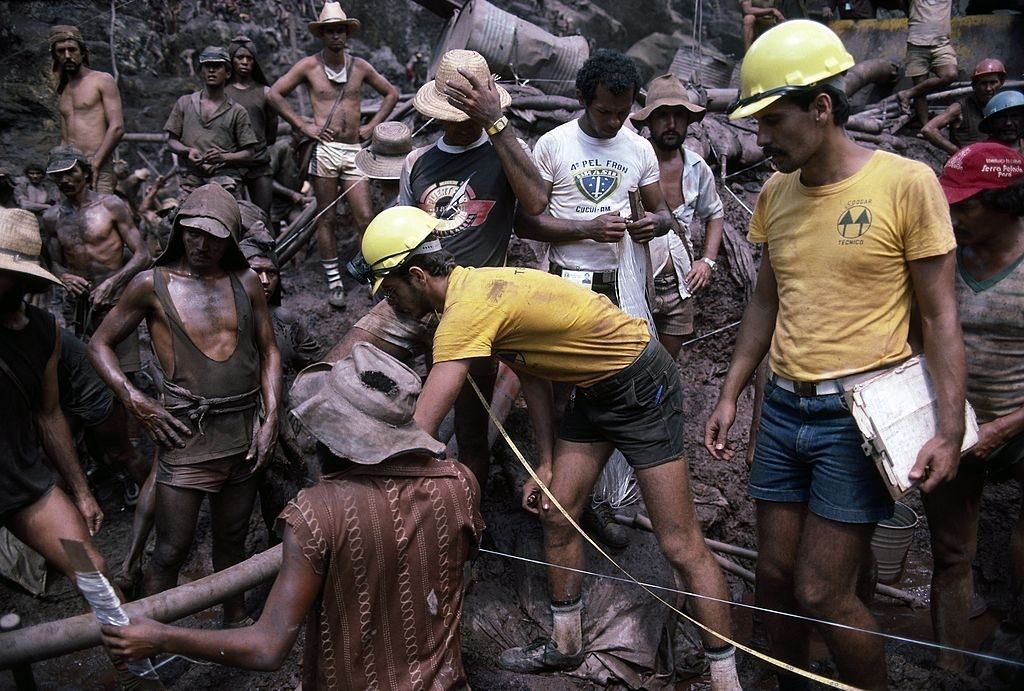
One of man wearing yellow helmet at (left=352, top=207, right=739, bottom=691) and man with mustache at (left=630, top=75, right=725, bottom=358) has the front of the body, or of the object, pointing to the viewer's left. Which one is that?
the man wearing yellow helmet

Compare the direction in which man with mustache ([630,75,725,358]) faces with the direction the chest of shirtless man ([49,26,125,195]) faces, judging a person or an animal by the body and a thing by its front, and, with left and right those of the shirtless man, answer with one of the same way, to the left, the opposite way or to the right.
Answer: the same way

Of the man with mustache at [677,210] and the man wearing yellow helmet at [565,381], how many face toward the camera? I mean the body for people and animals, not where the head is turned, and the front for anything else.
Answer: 1

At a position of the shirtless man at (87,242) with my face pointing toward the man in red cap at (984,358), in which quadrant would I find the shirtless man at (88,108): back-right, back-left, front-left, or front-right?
back-left

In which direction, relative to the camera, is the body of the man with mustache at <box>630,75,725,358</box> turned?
toward the camera

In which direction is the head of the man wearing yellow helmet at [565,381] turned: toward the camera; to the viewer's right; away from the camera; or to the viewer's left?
to the viewer's left

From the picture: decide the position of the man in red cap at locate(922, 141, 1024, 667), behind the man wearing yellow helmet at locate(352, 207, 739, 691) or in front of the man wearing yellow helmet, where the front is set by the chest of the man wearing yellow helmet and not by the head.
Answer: behind

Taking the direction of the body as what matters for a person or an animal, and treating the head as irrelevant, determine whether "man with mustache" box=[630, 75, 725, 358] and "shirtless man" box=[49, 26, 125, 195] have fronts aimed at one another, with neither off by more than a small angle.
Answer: no

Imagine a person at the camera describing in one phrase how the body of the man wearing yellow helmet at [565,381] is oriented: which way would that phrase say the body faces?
to the viewer's left

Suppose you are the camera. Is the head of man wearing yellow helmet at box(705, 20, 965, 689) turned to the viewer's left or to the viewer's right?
to the viewer's left

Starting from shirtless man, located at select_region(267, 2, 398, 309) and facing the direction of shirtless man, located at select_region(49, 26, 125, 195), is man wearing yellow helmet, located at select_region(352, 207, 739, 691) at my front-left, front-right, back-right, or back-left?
back-left

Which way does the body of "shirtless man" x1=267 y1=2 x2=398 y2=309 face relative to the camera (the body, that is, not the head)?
toward the camera

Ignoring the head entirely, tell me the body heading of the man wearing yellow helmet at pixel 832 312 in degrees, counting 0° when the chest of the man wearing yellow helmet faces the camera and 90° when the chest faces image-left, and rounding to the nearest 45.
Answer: approximately 45°

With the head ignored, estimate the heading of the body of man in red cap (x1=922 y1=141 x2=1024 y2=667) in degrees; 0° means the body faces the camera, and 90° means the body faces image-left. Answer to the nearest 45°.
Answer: approximately 45°

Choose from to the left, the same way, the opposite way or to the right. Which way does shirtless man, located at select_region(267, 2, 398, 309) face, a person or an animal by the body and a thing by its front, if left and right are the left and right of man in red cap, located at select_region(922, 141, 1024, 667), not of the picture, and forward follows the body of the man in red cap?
to the left

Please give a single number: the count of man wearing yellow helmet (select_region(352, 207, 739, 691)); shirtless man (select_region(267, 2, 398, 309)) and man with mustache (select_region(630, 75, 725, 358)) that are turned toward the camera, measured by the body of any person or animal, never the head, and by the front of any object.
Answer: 2

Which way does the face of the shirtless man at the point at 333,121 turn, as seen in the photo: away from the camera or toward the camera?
toward the camera

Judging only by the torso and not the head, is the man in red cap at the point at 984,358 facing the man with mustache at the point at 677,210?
no

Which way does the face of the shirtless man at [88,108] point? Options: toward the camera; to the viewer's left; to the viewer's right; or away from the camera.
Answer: toward the camera

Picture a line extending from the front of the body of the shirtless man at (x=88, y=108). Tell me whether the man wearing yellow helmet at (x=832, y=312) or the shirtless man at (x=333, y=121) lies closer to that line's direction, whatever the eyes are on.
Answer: the man wearing yellow helmet

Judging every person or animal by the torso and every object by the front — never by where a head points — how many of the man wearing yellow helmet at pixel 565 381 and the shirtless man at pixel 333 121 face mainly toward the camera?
1
